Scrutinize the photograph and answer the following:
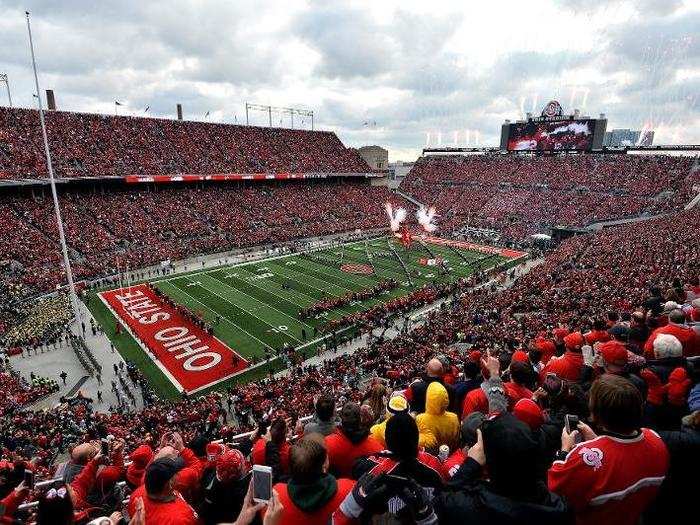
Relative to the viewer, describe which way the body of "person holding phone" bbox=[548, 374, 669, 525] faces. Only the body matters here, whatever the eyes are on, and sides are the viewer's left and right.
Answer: facing away from the viewer and to the left of the viewer
